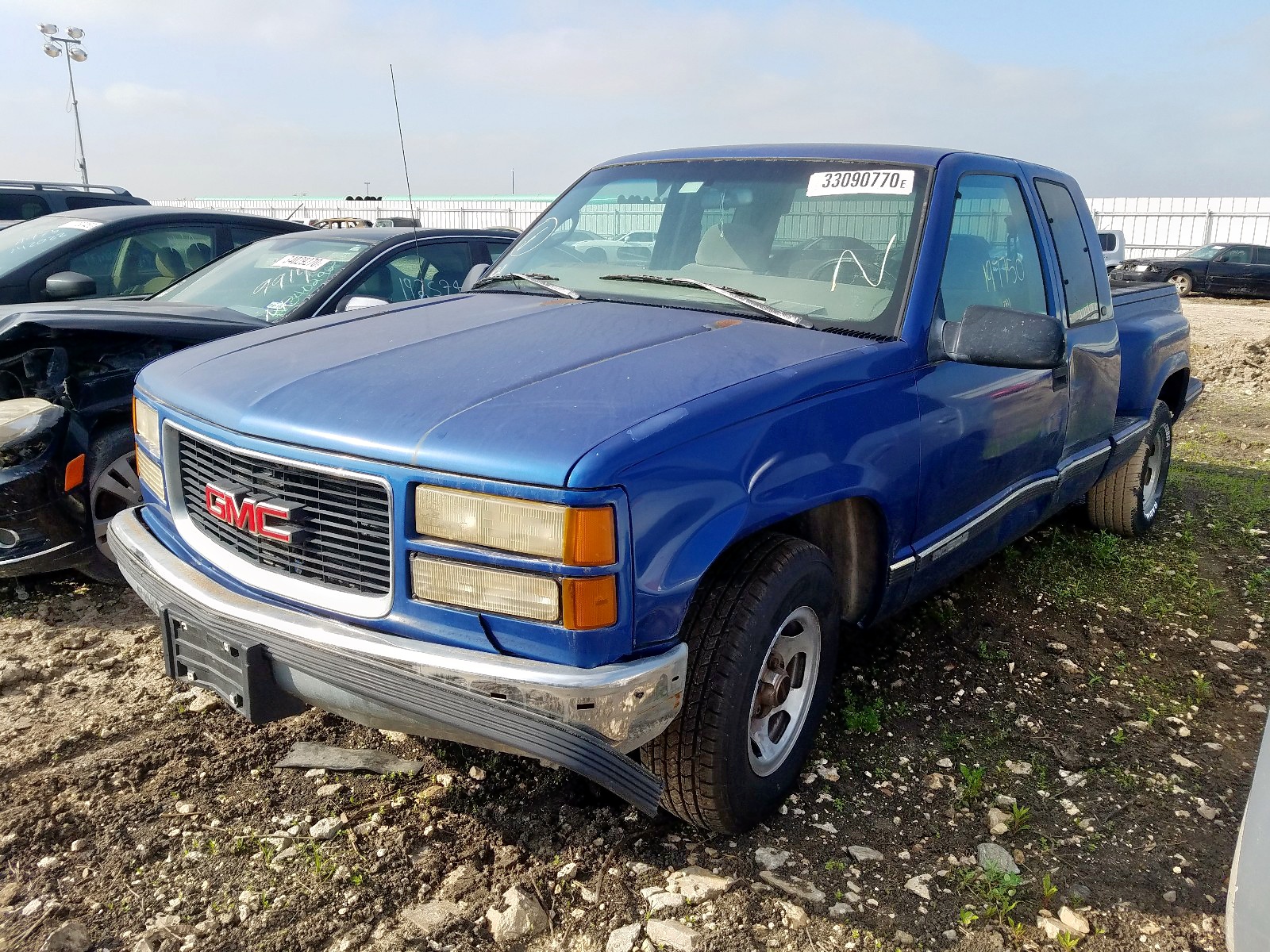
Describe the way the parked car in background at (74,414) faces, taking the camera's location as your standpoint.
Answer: facing the viewer and to the left of the viewer

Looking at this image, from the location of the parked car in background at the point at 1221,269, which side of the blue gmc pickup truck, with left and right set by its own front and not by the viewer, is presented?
back

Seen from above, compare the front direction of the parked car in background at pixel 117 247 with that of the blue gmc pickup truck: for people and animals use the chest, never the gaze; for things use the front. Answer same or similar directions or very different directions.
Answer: same or similar directions

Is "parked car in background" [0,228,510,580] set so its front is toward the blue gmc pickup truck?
no

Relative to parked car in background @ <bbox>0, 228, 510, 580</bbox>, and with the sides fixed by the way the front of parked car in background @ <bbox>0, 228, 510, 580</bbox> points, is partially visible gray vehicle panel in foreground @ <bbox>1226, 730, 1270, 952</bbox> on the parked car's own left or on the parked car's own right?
on the parked car's own left

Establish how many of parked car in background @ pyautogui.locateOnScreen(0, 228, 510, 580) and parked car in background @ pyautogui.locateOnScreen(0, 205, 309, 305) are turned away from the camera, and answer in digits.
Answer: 0

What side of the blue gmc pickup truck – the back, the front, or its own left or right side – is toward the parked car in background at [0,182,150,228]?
right

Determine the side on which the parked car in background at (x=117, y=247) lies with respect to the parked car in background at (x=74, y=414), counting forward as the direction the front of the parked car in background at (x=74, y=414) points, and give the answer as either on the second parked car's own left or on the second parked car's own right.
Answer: on the second parked car's own right

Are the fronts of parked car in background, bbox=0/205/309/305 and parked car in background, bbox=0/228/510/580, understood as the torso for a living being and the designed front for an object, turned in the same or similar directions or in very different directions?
same or similar directions

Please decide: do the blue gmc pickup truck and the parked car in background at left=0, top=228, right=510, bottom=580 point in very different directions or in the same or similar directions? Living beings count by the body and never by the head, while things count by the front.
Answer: same or similar directions

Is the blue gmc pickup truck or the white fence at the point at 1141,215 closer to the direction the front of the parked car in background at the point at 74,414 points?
the blue gmc pickup truck

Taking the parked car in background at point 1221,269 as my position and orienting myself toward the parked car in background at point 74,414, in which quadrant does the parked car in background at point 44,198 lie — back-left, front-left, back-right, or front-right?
front-right
